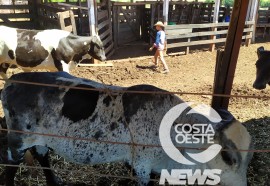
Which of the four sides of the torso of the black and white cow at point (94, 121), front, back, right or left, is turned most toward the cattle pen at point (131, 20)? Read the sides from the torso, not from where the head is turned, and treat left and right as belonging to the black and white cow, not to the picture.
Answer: left

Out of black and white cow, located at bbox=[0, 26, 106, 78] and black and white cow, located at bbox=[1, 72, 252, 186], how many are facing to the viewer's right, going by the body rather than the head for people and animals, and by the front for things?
2

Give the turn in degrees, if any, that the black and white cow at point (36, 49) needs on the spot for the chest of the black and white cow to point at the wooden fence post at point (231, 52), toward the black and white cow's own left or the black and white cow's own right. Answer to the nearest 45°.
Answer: approximately 45° to the black and white cow's own right

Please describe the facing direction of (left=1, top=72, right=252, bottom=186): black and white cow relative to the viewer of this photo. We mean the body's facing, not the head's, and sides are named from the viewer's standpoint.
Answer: facing to the right of the viewer

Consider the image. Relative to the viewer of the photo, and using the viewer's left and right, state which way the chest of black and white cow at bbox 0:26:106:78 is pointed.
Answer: facing to the right of the viewer

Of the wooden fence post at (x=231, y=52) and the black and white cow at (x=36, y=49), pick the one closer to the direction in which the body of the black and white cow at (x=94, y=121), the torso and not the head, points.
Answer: the wooden fence post

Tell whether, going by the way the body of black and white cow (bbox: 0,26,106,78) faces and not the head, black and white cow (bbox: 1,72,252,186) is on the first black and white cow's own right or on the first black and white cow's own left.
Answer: on the first black and white cow's own right

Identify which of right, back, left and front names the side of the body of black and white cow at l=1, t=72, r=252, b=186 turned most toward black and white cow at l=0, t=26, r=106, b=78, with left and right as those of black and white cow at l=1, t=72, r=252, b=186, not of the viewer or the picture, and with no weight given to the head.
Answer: left
